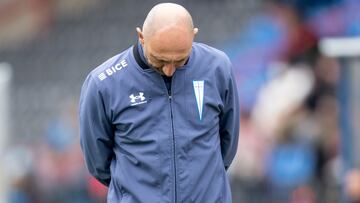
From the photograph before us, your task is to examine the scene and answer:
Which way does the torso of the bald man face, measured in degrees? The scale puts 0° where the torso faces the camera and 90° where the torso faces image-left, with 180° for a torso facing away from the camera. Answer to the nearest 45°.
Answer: approximately 0°
